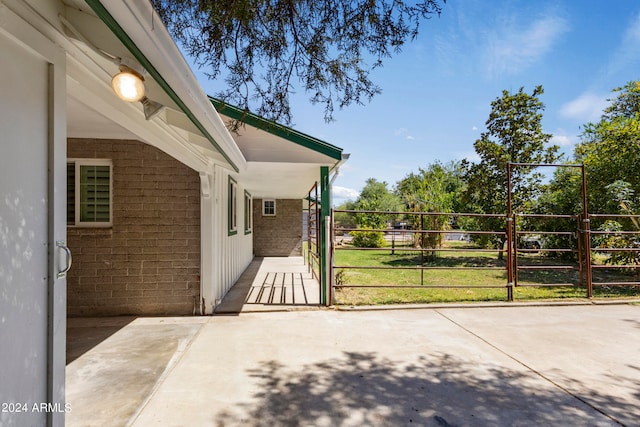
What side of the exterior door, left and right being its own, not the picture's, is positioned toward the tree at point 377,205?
left

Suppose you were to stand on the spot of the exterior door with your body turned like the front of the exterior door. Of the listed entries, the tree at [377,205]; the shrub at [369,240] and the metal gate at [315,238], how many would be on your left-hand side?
3

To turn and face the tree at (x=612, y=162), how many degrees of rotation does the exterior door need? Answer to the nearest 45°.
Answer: approximately 45° to its left

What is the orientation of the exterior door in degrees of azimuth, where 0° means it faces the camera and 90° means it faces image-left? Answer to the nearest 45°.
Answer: approximately 315°

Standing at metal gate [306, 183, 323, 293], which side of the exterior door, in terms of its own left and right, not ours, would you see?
left
